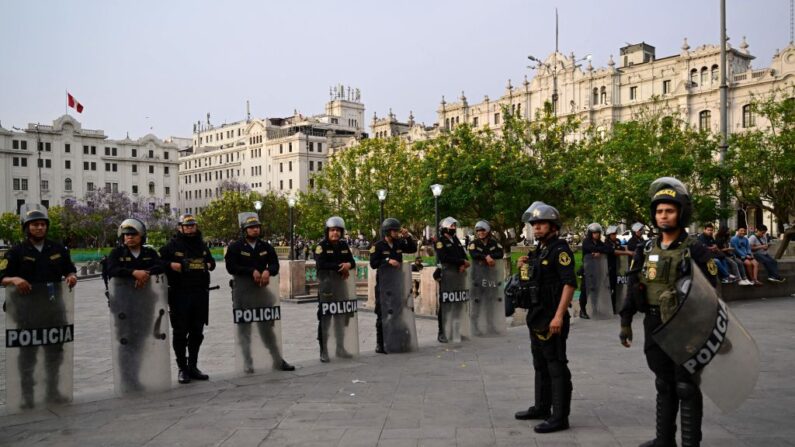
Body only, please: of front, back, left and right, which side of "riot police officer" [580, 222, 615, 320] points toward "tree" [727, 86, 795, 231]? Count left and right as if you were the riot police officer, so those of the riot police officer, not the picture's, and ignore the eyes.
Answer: left

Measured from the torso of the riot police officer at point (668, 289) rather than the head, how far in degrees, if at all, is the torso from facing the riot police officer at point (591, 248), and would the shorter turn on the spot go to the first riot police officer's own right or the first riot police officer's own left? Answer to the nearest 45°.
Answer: approximately 135° to the first riot police officer's own right

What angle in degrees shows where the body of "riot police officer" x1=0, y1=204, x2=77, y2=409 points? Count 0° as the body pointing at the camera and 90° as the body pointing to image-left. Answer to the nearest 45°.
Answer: approximately 0°

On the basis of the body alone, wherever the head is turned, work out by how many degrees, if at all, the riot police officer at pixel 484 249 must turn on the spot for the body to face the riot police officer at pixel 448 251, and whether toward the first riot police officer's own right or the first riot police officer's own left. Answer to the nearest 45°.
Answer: approximately 45° to the first riot police officer's own right

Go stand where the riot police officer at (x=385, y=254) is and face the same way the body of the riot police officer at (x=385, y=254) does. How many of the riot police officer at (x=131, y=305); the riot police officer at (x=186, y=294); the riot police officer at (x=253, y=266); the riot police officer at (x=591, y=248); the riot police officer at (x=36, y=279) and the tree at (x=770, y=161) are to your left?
2

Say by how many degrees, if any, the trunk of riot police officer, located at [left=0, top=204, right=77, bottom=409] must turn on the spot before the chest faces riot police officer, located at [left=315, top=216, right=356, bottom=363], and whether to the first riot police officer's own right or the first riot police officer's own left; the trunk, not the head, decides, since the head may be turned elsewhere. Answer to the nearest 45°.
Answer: approximately 90° to the first riot police officer's own left

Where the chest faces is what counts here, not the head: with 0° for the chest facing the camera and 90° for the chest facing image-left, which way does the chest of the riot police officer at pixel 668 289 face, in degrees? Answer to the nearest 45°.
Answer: approximately 45°

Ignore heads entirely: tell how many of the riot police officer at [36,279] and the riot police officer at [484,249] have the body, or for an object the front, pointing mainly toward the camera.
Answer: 2

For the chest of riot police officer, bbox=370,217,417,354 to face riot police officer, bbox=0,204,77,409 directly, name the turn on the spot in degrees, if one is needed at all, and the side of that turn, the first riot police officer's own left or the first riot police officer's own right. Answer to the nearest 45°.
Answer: approximately 90° to the first riot police officer's own right

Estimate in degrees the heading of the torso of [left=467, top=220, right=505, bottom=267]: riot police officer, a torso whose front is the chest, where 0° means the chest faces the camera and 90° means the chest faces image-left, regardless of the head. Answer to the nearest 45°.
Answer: approximately 0°

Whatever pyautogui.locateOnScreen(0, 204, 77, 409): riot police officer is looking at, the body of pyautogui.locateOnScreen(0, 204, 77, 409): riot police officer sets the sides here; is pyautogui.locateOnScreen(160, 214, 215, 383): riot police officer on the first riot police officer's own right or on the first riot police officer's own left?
on the first riot police officer's own left
